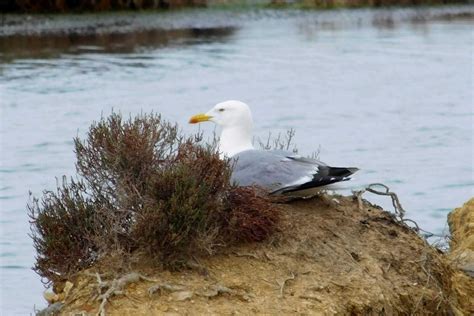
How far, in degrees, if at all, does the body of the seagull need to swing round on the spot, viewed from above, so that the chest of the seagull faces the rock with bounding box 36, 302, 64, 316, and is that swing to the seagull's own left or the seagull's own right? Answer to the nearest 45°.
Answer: approximately 45° to the seagull's own left

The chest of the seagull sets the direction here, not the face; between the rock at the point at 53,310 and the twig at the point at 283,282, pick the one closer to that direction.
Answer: the rock

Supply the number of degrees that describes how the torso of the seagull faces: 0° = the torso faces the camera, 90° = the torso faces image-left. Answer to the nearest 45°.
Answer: approximately 90°

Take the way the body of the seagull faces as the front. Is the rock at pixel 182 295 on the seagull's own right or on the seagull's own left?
on the seagull's own left

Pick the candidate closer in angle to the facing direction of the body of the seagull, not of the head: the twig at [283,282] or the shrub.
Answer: the shrub
